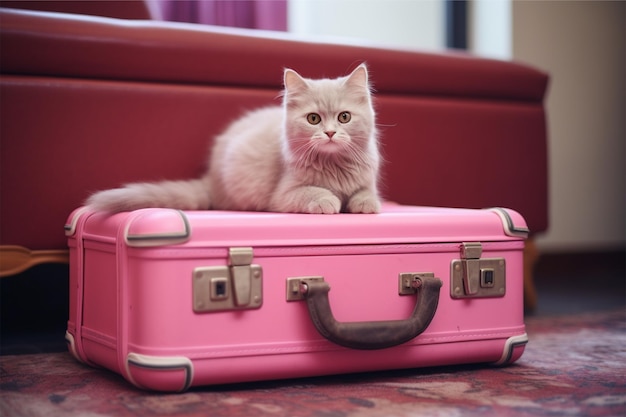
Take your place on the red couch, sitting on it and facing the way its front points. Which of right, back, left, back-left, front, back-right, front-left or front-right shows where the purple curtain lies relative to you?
back

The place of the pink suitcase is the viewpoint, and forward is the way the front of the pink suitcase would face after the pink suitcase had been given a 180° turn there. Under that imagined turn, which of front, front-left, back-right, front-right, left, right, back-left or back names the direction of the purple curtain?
front

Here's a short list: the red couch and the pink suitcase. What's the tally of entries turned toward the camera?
2
